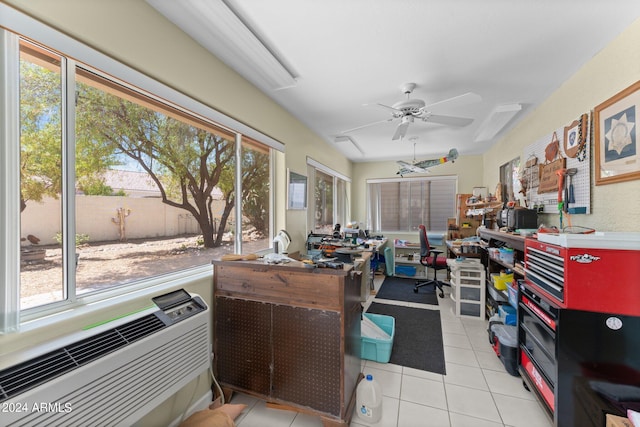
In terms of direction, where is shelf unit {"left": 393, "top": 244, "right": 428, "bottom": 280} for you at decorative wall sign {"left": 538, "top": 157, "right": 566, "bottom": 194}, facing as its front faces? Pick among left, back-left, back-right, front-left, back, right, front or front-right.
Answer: right

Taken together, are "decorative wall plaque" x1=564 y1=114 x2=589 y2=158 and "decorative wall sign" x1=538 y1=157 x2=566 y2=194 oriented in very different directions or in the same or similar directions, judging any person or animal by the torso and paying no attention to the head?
same or similar directions

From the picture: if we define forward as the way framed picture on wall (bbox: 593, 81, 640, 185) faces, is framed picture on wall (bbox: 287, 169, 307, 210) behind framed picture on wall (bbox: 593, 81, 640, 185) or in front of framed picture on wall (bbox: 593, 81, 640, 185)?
in front

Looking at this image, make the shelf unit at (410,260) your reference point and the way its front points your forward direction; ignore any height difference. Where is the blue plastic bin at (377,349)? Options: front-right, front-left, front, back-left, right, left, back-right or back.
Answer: front

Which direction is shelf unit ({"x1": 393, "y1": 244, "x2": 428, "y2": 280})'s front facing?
toward the camera

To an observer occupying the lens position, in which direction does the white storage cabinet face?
facing the viewer

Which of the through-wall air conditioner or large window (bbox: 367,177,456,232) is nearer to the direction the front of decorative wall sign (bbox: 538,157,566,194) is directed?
the through-wall air conditioner

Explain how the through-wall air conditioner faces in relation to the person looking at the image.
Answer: facing the viewer and to the right of the viewer

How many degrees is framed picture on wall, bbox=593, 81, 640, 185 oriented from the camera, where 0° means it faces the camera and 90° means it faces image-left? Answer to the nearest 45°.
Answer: approximately 45°

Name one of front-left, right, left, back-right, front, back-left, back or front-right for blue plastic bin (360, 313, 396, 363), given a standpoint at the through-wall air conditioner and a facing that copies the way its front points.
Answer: front-left

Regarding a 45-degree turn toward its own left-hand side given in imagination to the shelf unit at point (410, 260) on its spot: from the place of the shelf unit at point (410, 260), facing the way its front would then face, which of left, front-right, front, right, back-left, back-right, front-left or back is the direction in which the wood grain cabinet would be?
front-right

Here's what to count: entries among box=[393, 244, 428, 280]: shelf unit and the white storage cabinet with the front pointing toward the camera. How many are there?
2

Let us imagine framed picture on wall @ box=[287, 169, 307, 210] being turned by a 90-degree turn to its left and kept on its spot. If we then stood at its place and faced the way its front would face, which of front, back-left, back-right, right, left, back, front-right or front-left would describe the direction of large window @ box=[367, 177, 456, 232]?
front

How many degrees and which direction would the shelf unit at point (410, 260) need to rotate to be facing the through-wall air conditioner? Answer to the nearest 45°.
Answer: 0° — it already faces it
